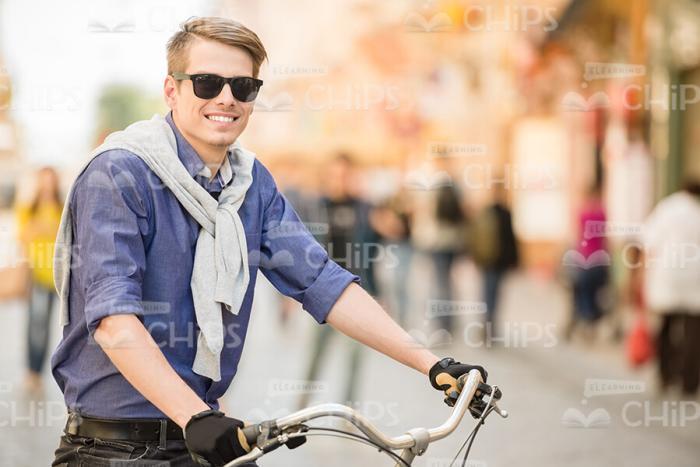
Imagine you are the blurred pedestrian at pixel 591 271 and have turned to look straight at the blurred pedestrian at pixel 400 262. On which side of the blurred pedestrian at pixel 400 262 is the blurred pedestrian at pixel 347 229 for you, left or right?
left

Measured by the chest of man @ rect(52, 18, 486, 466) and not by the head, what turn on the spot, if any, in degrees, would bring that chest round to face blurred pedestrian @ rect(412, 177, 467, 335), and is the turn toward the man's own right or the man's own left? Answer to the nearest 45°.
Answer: approximately 135° to the man's own left

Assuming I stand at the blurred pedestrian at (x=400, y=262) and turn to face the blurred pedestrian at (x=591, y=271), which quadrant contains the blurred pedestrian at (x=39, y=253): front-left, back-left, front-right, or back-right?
back-right

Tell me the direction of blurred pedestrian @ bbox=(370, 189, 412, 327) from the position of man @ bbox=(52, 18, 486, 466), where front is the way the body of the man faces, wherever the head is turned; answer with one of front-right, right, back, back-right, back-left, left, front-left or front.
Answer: back-left

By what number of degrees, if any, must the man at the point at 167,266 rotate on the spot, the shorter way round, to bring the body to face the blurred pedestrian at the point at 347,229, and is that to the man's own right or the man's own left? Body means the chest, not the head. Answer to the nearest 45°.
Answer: approximately 135° to the man's own left

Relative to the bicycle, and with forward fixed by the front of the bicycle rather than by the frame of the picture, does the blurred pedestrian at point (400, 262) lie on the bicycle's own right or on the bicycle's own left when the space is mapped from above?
on the bicycle's own left

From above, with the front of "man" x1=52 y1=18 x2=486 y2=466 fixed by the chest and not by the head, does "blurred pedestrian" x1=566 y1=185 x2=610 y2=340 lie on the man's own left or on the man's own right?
on the man's own left

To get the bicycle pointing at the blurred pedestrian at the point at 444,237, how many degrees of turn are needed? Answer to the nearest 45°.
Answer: approximately 135° to its left

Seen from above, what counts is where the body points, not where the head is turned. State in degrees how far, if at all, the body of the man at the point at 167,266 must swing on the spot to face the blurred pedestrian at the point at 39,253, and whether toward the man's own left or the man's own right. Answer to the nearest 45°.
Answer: approximately 135° to the man's own left
